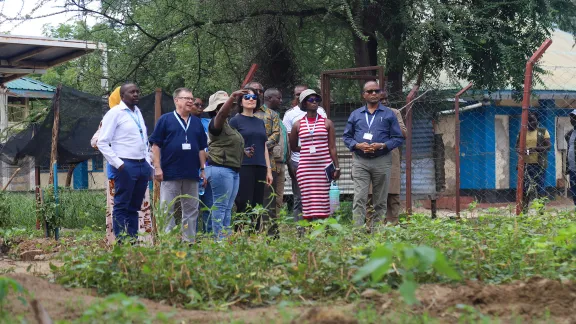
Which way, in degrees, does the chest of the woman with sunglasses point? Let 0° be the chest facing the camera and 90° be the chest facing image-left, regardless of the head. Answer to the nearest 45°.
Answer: approximately 0°

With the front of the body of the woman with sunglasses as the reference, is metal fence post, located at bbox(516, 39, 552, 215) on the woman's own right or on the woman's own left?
on the woman's own left

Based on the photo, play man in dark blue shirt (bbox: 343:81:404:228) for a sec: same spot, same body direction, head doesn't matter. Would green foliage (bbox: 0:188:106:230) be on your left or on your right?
on your right

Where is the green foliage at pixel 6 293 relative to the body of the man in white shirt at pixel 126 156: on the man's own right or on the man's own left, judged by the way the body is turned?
on the man's own right

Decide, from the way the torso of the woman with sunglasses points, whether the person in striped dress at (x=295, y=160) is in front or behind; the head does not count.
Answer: behind
